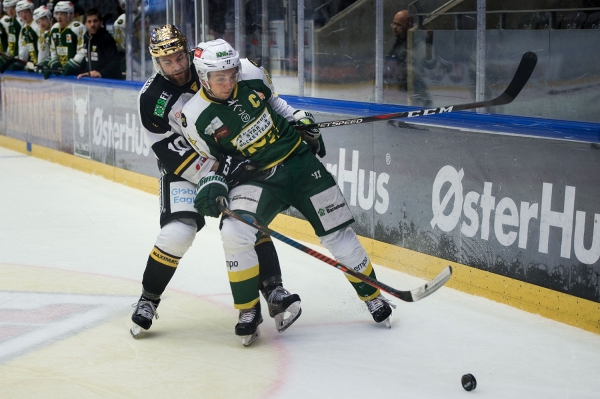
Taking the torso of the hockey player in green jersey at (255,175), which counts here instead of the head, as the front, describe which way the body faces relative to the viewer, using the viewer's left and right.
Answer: facing the viewer

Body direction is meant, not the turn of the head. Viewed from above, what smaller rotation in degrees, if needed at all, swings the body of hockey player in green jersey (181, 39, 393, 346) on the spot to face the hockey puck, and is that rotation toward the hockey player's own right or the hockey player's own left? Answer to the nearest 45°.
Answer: approximately 45° to the hockey player's own left

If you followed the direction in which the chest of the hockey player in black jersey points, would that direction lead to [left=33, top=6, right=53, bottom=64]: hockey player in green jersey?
no

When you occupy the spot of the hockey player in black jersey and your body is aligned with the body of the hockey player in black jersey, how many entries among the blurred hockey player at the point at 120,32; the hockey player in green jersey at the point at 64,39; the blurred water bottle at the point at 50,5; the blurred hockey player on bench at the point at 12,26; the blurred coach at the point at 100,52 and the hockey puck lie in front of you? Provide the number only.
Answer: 1

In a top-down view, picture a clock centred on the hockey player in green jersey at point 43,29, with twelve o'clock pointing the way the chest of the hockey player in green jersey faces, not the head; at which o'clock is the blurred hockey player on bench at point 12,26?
The blurred hockey player on bench is roughly at 4 o'clock from the hockey player in green jersey.

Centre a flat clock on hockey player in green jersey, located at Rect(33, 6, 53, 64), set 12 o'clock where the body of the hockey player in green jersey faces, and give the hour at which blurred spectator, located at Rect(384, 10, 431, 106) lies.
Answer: The blurred spectator is roughly at 10 o'clock from the hockey player in green jersey.

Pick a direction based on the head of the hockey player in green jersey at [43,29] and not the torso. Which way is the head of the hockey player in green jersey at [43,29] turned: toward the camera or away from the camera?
toward the camera

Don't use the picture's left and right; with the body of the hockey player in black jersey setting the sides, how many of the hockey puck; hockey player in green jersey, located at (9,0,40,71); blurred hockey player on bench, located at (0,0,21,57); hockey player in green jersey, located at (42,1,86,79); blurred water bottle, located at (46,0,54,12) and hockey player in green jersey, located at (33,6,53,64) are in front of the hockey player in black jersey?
1

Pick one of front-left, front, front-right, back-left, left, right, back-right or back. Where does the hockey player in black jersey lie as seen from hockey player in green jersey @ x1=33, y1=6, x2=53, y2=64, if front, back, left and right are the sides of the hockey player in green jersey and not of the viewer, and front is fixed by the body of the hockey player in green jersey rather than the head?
front-left

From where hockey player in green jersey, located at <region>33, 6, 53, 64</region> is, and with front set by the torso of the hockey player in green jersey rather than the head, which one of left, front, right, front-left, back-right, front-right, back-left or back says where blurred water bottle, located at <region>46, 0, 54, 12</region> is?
back-left

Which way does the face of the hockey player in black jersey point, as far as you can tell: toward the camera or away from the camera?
toward the camera

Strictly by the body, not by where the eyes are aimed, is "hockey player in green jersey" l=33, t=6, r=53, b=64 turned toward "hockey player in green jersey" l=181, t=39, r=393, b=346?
no

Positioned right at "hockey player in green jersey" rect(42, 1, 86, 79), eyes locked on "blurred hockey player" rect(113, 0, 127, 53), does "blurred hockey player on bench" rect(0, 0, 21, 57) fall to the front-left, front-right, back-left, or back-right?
back-left

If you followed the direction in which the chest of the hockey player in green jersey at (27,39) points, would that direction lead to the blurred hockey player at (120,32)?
no

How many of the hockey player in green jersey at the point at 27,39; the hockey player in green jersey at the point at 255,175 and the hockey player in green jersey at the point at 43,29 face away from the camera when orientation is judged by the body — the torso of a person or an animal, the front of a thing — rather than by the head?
0

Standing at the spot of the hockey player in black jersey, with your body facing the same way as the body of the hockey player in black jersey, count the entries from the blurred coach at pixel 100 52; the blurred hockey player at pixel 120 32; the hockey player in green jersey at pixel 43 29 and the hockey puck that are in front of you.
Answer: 1

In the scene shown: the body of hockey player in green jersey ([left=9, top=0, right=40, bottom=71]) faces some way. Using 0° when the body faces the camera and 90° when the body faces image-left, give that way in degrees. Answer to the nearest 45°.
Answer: approximately 45°
